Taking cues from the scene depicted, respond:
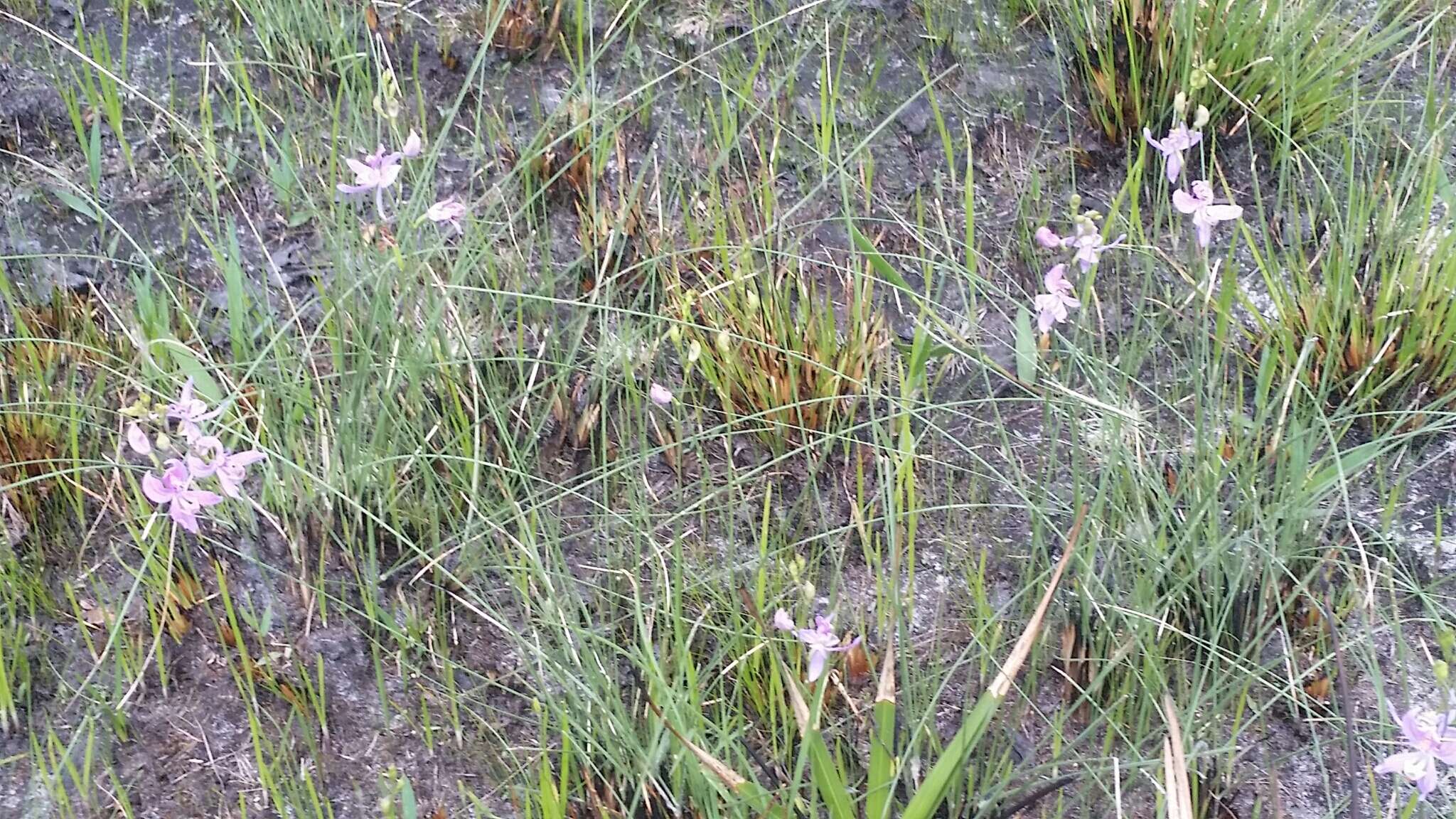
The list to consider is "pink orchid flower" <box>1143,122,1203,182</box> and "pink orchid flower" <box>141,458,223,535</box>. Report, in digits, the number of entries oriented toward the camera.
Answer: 2

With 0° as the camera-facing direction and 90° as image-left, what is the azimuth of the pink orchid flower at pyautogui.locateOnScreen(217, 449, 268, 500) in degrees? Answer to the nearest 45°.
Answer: approximately 315°

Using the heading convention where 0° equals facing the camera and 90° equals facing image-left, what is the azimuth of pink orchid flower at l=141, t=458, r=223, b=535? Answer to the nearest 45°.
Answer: approximately 0°

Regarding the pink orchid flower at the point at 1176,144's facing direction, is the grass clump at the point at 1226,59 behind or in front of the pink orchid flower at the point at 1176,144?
behind

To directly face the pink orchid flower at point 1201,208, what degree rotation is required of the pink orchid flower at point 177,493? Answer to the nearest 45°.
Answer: approximately 90° to its left

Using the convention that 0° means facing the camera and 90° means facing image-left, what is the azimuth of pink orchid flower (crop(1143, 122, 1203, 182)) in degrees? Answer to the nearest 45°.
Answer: approximately 0°

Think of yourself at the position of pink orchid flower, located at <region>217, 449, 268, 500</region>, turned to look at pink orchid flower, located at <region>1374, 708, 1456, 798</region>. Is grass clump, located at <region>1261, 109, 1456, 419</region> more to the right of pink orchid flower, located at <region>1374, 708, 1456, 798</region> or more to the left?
left

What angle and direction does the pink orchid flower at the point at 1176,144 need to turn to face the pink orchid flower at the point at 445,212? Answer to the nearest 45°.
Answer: approximately 90° to its right
